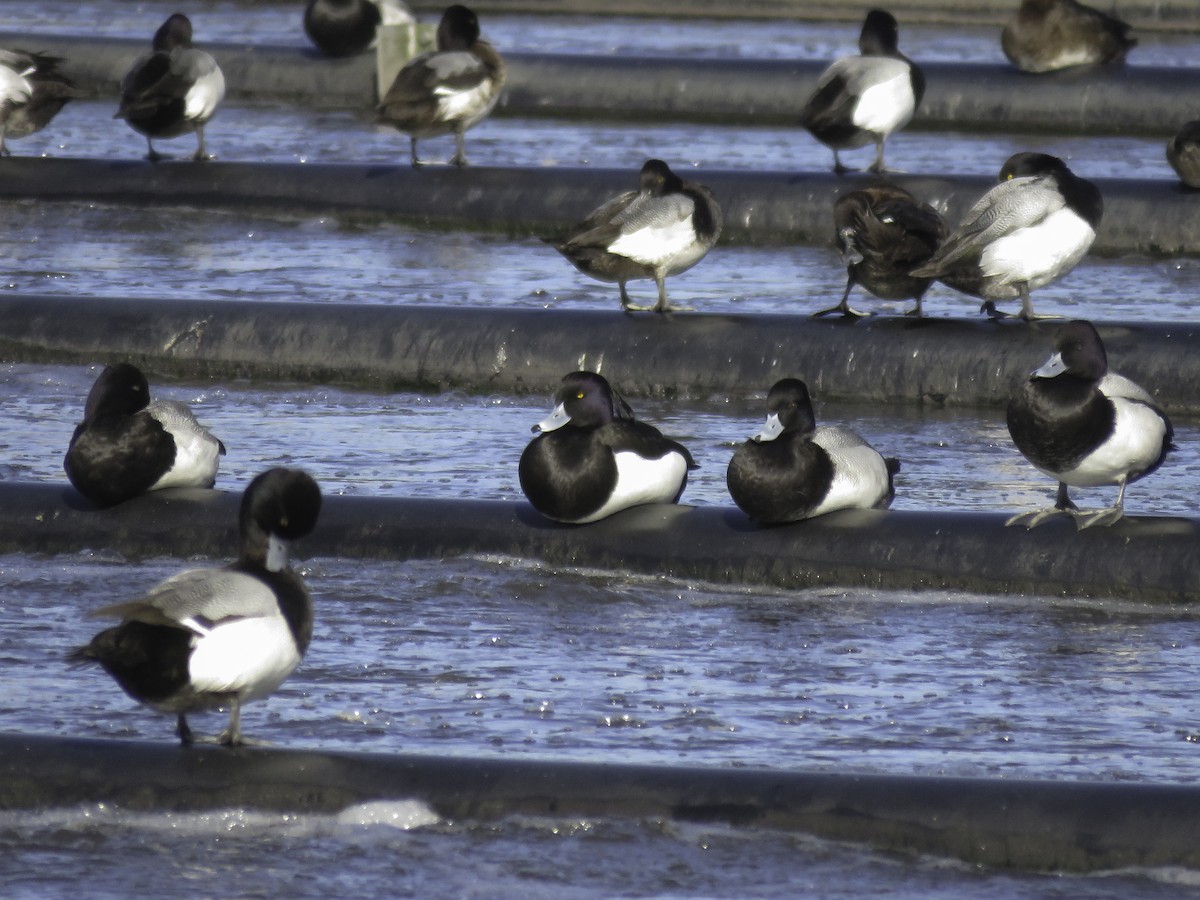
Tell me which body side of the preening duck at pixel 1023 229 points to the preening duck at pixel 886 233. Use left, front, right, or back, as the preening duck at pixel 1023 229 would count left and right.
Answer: back

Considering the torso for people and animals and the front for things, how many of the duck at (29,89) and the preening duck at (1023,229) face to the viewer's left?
1

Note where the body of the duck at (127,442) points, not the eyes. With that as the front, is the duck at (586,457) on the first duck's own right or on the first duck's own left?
on the first duck's own left

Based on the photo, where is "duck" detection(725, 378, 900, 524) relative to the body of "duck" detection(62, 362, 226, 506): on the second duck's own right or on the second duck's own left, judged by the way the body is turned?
on the second duck's own left

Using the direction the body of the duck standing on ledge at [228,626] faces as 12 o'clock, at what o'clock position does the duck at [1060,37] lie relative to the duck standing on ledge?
The duck is roughly at 10 o'clock from the duck standing on ledge.

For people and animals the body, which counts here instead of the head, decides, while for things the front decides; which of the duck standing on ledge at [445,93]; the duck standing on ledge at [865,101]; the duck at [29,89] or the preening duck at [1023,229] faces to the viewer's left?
the duck

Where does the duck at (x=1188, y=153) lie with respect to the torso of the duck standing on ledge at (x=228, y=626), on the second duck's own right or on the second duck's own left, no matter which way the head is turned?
on the second duck's own left

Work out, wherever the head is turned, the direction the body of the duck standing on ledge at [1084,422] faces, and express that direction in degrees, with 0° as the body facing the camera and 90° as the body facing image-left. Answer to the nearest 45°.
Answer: approximately 45°

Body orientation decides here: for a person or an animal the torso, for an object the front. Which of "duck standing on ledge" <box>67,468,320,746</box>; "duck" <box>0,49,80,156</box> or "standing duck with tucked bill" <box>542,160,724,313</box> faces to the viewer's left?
the duck

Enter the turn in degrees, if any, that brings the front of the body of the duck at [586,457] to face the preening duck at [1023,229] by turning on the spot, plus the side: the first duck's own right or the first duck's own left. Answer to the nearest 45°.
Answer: approximately 180°
